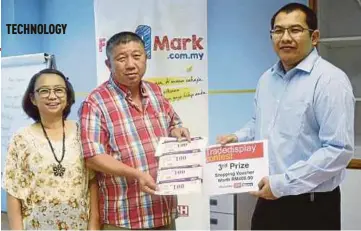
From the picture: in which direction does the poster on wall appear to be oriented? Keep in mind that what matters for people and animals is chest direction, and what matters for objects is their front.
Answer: toward the camera

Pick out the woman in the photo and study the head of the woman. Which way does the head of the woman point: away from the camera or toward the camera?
toward the camera

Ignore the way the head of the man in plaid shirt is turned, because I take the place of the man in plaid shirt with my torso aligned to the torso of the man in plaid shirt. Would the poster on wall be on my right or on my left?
on my left

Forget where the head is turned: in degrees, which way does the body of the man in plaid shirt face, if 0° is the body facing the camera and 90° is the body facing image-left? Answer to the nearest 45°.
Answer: approximately 315°

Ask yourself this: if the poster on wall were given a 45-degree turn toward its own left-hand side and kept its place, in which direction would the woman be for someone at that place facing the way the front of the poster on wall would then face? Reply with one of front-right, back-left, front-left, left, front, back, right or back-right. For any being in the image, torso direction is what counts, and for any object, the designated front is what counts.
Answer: right

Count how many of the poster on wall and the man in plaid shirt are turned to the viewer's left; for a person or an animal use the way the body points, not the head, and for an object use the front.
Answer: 0
